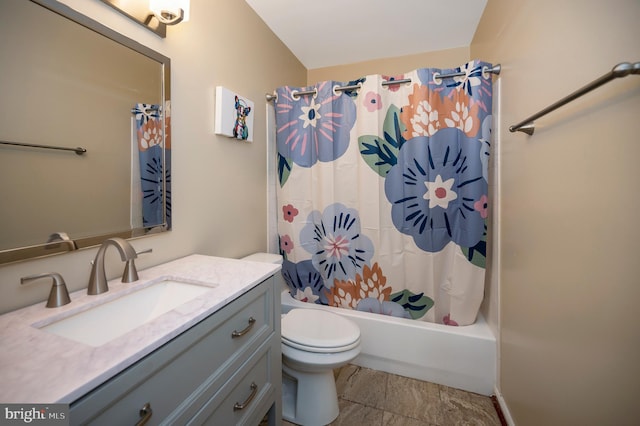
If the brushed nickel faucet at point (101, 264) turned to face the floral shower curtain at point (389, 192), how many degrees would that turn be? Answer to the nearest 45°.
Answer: approximately 45° to its left

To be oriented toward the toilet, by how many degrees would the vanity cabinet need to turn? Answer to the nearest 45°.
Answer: approximately 90° to its left

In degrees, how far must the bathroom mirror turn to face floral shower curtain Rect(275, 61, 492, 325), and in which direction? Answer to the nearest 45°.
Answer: approximately 45° to its left

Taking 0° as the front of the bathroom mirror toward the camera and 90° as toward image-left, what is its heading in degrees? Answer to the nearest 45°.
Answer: approximately 315°
